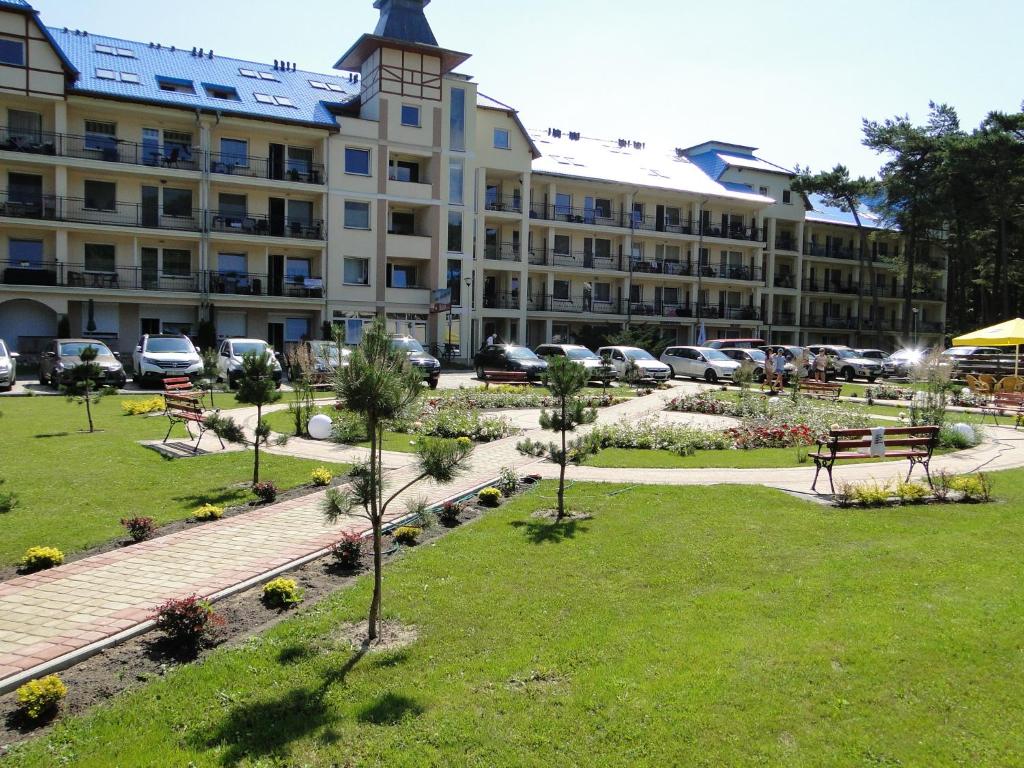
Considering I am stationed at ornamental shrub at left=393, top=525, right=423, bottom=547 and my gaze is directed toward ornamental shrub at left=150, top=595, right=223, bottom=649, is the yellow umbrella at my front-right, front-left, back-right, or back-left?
back-left

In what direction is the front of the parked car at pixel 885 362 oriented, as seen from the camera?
facing the viewer and to the right of the viewer

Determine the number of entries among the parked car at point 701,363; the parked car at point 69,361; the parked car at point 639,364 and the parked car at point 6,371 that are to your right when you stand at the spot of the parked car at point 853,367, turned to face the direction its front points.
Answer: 4

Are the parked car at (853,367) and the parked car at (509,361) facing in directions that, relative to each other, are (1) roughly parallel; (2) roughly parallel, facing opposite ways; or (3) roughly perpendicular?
roughly parallel

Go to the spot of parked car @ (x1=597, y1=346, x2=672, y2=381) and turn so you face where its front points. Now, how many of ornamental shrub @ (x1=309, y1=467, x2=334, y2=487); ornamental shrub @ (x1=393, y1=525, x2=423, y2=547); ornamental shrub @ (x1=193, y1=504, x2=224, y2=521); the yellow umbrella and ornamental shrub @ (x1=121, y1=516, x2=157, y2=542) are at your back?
0

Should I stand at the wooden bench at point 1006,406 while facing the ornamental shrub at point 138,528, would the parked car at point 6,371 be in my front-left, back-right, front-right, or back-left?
front-right

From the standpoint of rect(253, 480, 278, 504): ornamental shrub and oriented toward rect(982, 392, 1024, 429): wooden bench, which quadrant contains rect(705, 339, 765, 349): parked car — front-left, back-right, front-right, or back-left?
front-left

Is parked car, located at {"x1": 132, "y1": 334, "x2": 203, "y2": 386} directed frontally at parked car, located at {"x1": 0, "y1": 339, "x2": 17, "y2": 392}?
no

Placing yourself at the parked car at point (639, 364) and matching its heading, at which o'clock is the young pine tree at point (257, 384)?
The young pine tree is roughly at 2 o'clock from the parked car.

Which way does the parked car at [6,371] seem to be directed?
toward the camera

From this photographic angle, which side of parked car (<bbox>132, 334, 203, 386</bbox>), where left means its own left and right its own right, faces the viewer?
front

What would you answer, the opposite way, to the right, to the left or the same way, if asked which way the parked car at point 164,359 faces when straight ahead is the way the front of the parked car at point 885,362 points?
the same way

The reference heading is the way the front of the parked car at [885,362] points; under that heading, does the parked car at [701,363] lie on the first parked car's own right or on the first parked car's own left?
on the first parked car's own right

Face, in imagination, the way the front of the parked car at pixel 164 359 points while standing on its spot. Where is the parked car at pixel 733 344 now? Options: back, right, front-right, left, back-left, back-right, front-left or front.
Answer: left

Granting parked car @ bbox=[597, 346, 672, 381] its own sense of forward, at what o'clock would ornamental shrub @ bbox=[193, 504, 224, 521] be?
The ornamental shrub is roughly at 2 o'clock from the parked car.

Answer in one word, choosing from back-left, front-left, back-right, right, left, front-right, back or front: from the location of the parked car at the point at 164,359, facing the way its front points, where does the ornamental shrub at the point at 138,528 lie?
front

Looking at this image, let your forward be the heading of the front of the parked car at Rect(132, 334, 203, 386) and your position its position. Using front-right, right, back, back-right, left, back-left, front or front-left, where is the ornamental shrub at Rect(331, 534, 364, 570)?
front

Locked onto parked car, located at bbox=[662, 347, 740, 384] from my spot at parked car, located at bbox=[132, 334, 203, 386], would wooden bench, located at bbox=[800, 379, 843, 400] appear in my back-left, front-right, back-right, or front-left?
front-right
